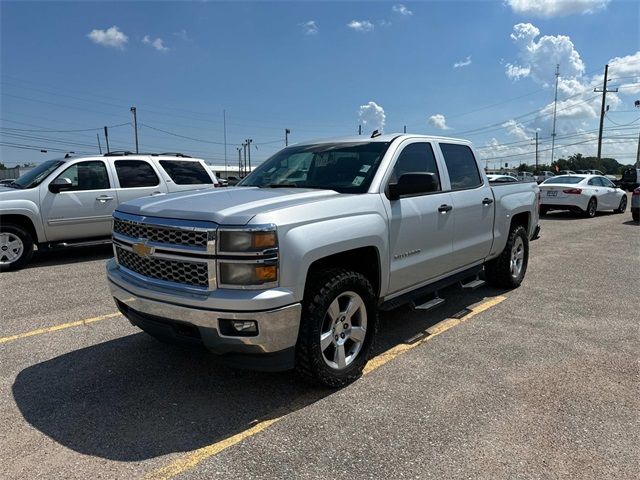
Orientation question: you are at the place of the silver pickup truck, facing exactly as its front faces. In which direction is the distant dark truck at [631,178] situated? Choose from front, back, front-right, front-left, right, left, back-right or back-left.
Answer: back

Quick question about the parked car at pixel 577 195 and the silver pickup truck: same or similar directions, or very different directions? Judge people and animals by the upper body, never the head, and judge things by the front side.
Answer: very different directions

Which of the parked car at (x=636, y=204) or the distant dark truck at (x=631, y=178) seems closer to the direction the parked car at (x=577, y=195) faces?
the distant dark truck

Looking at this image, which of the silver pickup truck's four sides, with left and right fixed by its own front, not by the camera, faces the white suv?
right

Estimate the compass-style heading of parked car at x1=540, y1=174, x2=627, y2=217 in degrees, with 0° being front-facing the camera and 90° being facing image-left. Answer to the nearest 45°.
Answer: approximately 225°

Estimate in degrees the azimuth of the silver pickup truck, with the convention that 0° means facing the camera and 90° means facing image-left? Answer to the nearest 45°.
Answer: approximately 45°

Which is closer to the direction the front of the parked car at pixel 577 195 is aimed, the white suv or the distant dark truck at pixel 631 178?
the distant dark truck

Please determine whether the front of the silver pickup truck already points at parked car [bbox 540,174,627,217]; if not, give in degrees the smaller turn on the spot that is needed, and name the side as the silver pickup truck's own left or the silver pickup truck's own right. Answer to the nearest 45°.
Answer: approximately 180°

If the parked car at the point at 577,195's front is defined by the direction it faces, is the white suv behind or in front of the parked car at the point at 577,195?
behind

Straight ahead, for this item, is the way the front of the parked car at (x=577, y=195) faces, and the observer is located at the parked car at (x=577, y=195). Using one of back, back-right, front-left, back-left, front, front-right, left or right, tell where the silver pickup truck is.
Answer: back-right

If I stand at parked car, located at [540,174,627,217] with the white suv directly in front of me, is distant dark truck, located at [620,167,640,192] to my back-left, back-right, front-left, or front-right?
back-right
